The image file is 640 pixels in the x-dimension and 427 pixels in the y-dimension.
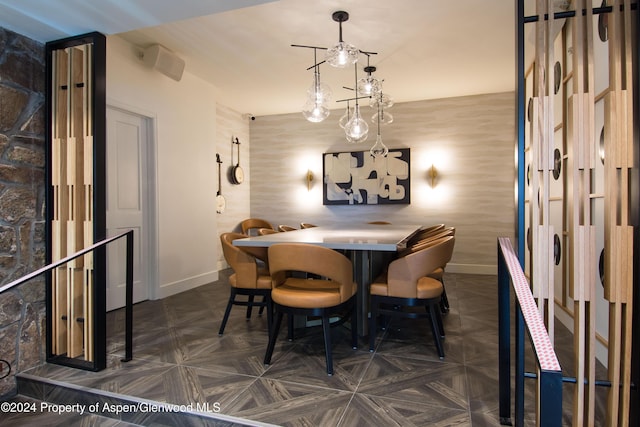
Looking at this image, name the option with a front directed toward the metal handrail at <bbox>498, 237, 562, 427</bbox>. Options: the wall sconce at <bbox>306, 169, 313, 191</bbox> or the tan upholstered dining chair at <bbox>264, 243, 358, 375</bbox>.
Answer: the wall sconce

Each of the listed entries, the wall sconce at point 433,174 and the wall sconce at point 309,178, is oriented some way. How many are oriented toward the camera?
2

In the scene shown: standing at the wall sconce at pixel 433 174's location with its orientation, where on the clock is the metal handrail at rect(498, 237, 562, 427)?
The metal handrail is roughly at 12 o'clock from the wall sconce.

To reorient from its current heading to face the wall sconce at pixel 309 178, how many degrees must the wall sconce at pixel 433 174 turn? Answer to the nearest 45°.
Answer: approximately 90° to its right

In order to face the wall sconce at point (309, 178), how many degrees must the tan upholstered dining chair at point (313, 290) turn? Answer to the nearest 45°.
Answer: approximately 45° to its left

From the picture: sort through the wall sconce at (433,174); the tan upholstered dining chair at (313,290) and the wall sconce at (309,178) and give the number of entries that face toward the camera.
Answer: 2

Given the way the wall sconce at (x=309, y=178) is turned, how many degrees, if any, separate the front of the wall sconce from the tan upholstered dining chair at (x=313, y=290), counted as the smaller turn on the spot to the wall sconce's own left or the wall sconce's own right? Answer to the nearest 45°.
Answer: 0° — it already faces it

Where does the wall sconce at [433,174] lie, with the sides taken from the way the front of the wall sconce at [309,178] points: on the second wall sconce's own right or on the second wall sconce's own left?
on the second wall sconce's own left

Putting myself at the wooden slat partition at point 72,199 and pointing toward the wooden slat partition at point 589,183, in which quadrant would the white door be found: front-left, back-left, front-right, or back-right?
back-left

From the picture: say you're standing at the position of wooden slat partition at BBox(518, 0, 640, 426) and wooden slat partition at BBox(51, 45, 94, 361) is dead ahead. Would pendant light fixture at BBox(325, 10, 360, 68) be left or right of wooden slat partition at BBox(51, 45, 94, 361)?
right

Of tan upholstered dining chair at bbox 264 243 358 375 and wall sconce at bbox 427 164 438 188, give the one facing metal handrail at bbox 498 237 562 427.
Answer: the wall sconce
